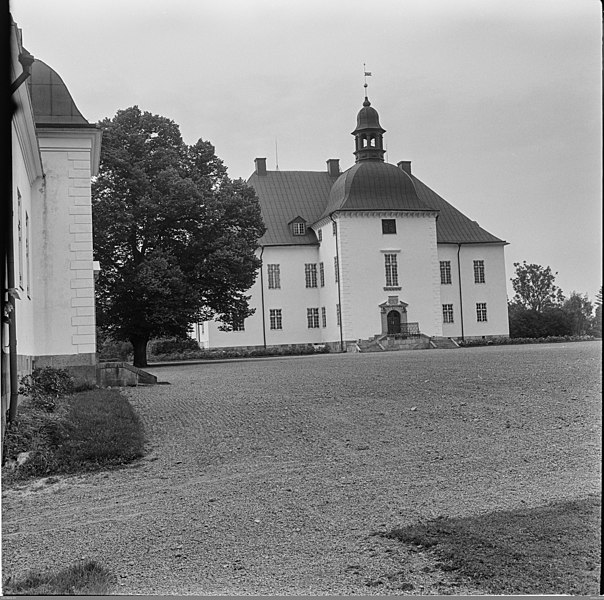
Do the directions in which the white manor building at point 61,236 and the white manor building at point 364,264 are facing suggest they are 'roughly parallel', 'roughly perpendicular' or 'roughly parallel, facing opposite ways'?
roughly perpendicular

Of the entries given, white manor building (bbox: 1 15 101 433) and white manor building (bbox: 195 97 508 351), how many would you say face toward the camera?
1

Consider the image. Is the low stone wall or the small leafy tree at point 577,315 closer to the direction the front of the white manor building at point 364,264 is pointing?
the low stone wall

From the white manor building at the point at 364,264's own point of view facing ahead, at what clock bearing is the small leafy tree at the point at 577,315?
The small leafy tree is roughly at 10 o'clock from the white manor building.

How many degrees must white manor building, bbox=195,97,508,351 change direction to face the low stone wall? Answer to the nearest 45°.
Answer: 0° — it already faces it

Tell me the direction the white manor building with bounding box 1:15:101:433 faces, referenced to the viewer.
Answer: facing to the right of the viewer

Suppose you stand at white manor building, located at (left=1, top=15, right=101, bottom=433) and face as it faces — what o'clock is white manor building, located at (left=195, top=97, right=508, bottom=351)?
white manor building, located at (left=195, top=97, right=508, bottom=351) is roughly at 10 o'clock from white manor building, located at (left=1, top=15, right=101, bottom=433).
